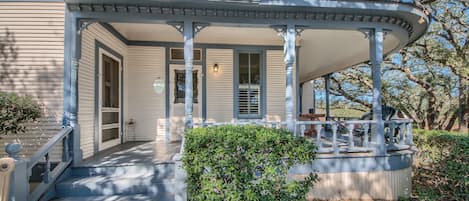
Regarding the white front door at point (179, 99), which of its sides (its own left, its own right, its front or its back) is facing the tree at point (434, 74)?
left

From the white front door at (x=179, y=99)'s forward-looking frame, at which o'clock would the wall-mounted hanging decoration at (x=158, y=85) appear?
The wall-mounted hanging decoration is roughly at 2 o'clock from the white front door.

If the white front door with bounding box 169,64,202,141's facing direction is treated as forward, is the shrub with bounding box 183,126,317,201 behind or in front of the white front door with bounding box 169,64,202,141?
in front

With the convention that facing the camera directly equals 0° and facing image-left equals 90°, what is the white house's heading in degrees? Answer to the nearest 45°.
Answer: approximately 0°

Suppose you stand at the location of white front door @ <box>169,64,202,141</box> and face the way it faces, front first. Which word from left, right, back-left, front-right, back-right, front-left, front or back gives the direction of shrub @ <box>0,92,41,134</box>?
front-right

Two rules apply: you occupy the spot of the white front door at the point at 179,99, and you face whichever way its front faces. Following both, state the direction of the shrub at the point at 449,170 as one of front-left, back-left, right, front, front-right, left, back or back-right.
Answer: front-left

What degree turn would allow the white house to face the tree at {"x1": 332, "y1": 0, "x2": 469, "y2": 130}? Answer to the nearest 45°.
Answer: approximately 135° to its left

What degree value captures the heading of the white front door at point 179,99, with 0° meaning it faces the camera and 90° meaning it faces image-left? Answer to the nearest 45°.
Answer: approximately 0°

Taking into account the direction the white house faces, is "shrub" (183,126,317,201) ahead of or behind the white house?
ahead

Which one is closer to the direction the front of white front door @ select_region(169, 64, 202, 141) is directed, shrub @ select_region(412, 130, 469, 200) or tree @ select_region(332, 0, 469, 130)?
the shrub

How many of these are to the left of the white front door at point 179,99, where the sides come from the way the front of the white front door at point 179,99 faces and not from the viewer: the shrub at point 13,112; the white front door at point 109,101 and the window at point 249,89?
1
